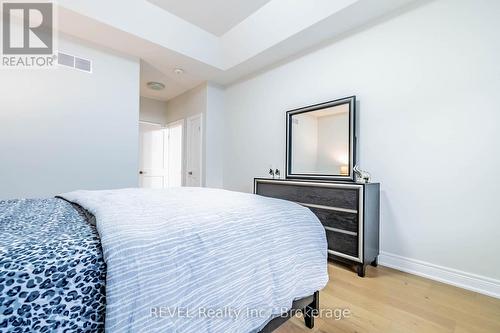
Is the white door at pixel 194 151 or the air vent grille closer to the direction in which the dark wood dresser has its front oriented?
the air vent grille

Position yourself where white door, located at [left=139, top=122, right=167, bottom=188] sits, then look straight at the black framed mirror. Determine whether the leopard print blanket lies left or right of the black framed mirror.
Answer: right

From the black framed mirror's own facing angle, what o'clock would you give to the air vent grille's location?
The air vent grille is roughly at 1 o'clock from the black framed mirror.

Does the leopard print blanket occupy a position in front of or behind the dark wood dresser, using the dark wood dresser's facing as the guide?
in front

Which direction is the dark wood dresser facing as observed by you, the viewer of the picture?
facing the viewer and to the left of the viewer

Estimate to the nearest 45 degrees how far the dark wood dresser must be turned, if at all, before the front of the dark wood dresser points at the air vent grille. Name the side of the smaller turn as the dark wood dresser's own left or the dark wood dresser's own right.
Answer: approximately 45° to the dark wood dresser's own right

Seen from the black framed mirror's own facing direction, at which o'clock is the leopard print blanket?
The leopard print blanket is roughly at 11 o'clock from the black framed mirror.

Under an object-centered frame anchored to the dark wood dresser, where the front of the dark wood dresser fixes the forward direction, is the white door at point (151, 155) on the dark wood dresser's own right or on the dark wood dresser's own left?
on the dark wood dresser's own right

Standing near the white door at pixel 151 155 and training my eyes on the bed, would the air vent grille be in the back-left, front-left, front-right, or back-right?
front-right

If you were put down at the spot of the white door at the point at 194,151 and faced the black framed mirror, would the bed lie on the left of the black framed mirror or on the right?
right

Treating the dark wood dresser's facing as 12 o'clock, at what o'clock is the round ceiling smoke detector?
The round ceiling smoke detector is roughly at 2 o'clock from the dark wood dresser.

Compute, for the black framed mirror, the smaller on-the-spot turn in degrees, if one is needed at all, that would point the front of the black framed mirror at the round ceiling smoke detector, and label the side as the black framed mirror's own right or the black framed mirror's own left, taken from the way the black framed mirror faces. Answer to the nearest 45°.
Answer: approximately 45° to the black framed mirror's own right

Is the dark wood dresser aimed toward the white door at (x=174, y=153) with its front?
no

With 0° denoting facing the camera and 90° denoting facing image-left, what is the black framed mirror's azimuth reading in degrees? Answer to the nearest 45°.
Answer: approximately 45°

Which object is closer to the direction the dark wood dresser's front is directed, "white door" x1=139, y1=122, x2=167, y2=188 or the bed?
the bed
